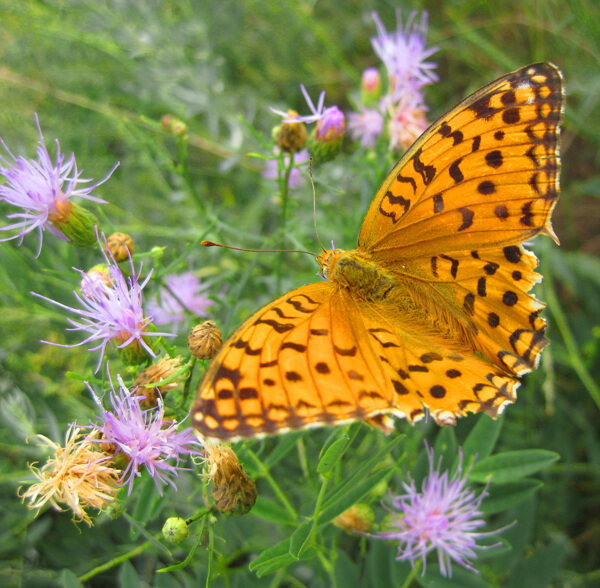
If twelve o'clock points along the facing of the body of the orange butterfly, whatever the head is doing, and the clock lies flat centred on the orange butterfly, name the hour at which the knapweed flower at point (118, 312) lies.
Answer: The knapweed flower is roughly at 10 o'clock from the orange butterfly.

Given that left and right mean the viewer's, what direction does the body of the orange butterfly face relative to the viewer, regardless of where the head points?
facing away from the viewer and to the left of the viewer
